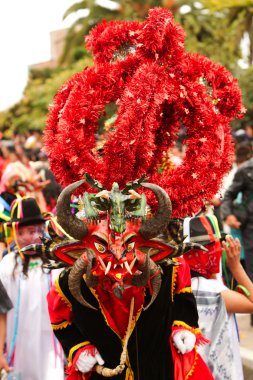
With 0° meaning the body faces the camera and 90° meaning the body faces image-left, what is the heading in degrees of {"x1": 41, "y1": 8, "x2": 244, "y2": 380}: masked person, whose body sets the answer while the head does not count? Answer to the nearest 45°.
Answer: approximately 0°

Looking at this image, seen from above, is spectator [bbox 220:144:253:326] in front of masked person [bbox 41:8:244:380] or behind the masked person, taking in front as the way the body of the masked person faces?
behind

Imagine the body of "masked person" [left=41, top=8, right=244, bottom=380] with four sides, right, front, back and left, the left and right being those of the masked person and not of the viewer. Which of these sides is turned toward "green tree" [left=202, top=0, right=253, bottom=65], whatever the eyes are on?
back

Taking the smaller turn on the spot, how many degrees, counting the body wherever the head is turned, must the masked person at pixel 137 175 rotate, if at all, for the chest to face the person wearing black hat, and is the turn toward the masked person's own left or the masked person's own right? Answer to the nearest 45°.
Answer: approximately 135° to the masked person's own right

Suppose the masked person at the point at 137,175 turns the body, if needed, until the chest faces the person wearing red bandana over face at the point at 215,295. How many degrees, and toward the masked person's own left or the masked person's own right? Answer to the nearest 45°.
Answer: approximately 135° to the masked person's own left
